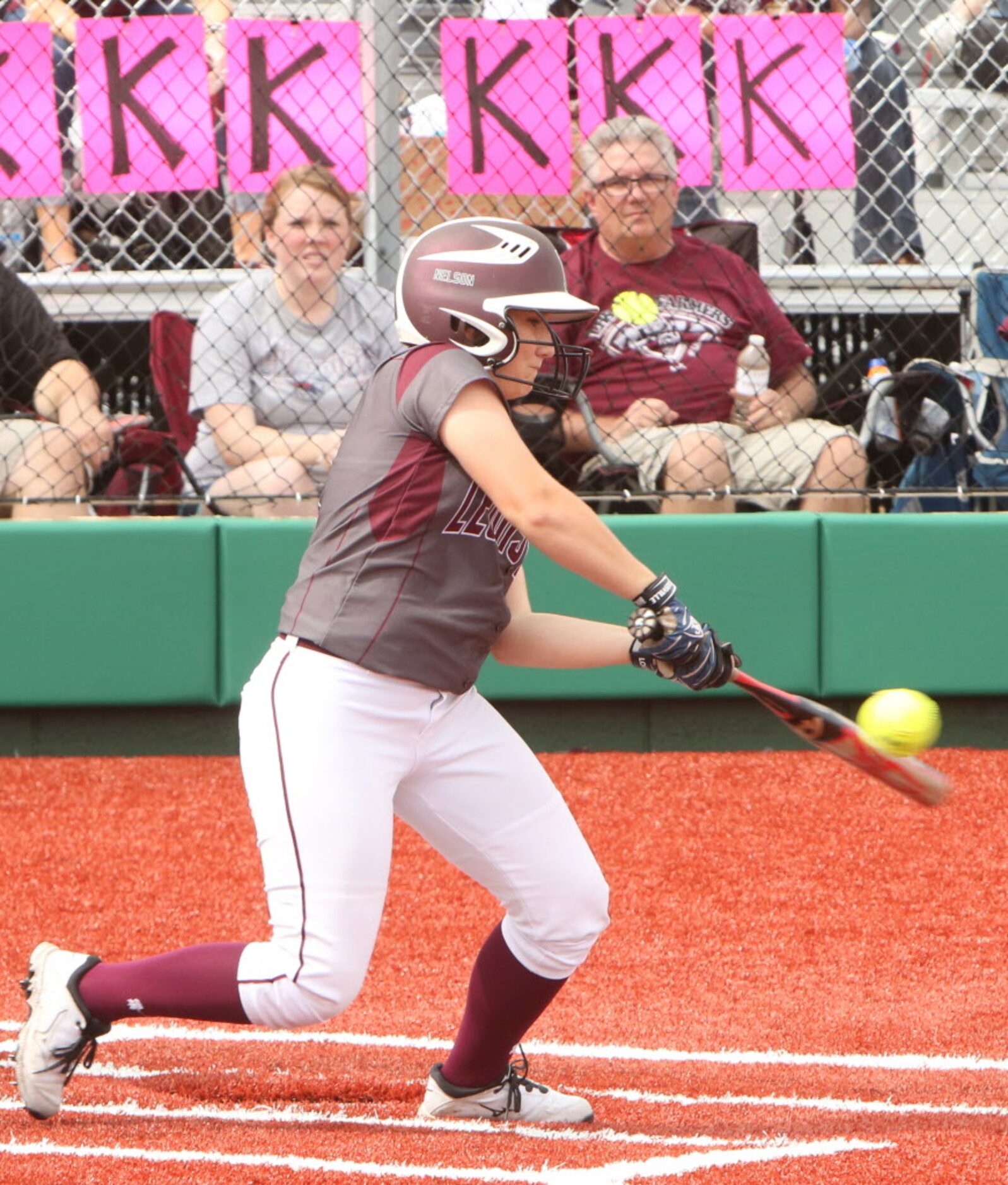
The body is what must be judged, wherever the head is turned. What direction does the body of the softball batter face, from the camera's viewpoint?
to the viewer's right

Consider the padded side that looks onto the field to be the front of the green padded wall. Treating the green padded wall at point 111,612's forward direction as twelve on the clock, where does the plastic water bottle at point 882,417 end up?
The plastic water bottle is roughly at 9 o'clock from the green padded wall.
